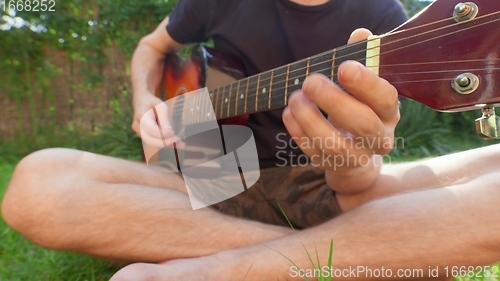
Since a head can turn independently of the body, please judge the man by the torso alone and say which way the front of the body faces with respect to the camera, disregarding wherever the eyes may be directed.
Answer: toward the camera
